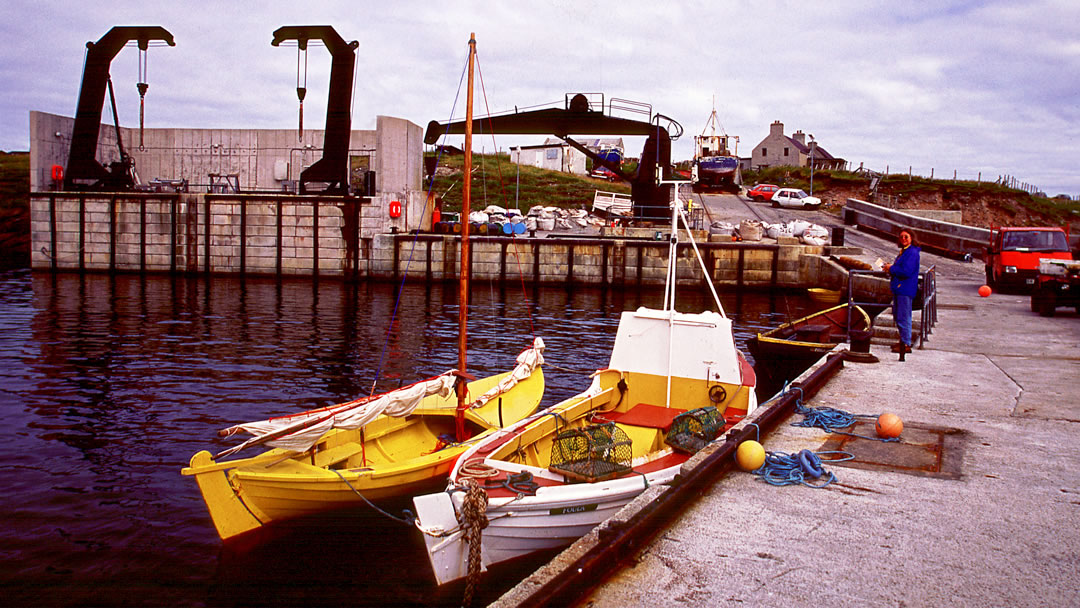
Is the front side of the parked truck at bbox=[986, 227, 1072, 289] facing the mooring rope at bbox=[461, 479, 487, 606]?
yes

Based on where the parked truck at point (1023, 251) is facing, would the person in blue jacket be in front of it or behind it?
in front

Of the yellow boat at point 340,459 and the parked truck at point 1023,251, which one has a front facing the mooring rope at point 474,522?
the parked truck

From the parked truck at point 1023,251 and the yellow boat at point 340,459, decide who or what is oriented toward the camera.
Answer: the parked truck

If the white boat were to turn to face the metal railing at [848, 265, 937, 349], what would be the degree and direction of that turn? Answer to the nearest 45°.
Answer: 0° — it already faces it

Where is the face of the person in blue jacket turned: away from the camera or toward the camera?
toward the camera

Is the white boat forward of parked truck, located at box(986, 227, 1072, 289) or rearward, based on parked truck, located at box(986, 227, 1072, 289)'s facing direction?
forward

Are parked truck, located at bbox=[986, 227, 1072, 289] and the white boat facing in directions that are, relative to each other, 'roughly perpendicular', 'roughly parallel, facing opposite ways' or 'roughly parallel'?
roughly parallel, facing opposite ways

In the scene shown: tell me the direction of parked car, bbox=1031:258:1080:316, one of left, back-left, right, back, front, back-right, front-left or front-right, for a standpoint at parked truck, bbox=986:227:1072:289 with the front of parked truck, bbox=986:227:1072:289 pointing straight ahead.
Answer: front

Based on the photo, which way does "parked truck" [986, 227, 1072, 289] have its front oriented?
toward the camera

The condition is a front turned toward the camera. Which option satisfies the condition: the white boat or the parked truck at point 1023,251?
the parked truck
